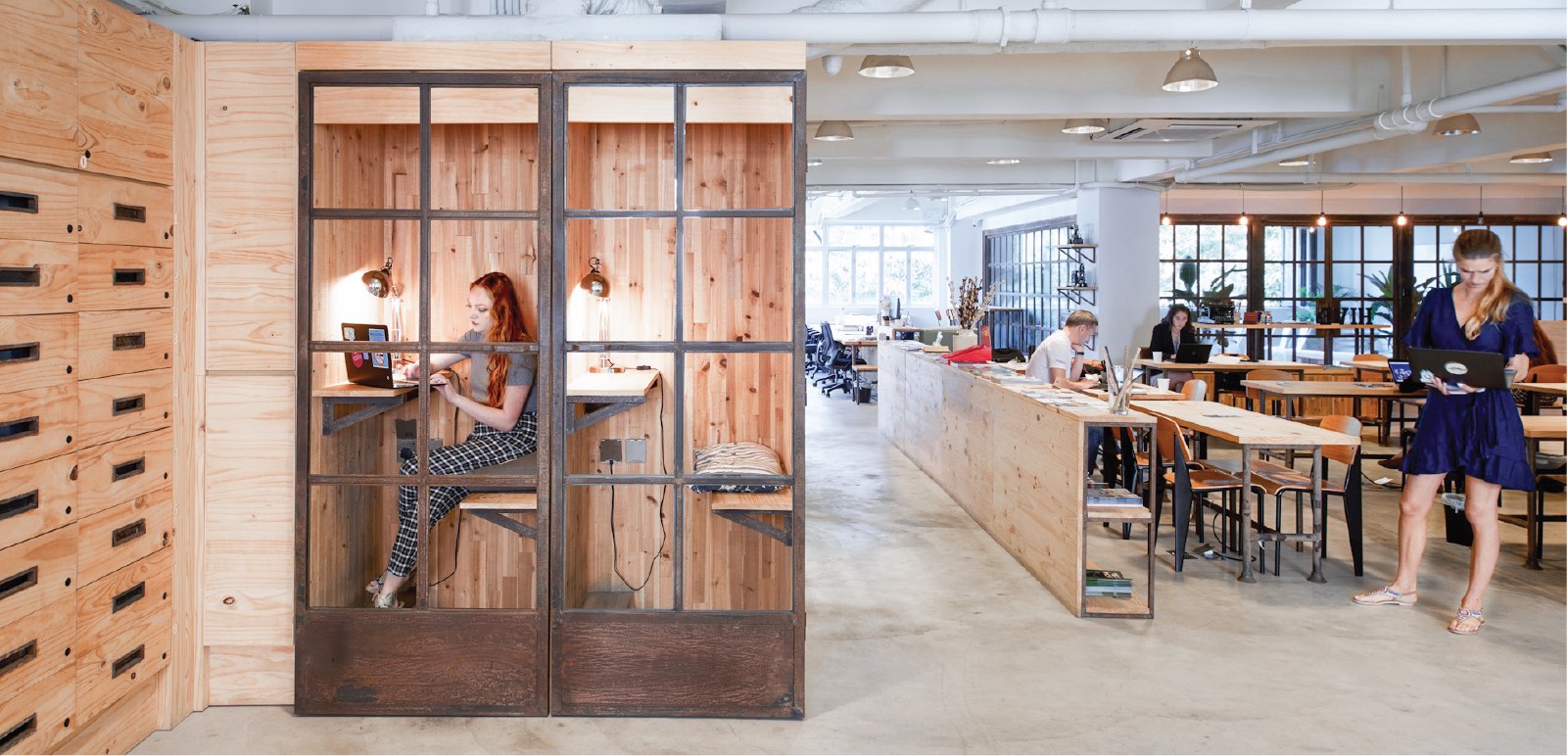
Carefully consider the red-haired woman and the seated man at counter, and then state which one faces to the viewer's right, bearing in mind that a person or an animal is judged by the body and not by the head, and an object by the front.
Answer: the seated man at counter

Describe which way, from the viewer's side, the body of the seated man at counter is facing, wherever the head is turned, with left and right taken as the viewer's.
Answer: facing to the right of the viewer

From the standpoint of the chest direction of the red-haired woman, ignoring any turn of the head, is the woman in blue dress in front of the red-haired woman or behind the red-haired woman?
behind

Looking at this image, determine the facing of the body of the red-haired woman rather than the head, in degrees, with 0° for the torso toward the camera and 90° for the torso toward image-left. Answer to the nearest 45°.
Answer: approximately 90°

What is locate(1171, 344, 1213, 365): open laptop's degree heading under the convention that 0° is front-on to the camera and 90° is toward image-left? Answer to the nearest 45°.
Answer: approximately 180°

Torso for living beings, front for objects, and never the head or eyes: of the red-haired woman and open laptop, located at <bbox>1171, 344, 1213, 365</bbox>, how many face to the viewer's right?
0

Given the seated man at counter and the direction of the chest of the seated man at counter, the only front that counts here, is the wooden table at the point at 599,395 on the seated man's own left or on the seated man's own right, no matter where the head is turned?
on the seated man's own right
